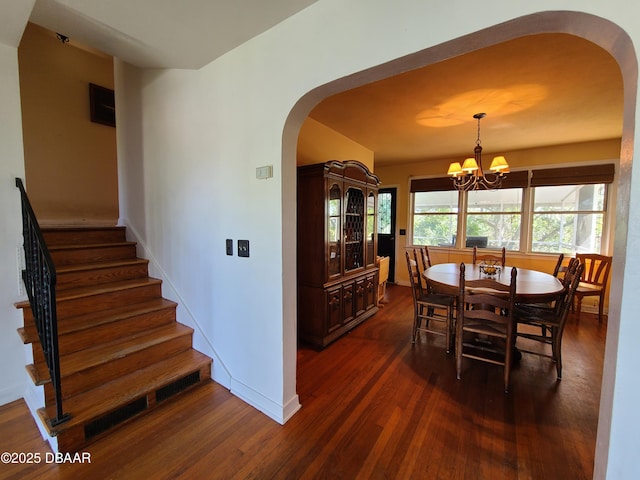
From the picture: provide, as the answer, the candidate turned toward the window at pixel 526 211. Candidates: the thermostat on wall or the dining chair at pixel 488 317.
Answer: the dining chair

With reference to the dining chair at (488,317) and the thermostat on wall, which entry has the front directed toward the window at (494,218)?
the dining chair

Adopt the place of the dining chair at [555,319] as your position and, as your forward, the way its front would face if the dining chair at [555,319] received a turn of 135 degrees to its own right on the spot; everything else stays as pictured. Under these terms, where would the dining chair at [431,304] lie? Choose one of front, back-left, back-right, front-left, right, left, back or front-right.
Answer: back-left

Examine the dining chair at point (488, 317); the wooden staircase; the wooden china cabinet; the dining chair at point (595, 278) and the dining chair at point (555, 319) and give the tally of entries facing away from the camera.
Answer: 1

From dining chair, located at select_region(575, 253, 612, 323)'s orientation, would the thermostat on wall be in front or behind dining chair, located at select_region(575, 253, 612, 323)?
in front

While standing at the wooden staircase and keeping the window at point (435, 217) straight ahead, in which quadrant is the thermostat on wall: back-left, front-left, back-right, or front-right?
front-right

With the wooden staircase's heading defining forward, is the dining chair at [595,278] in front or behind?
in front

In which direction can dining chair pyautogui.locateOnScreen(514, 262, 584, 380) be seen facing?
to the viewer's left

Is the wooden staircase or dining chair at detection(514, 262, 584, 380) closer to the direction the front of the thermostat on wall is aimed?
the wooden staircase

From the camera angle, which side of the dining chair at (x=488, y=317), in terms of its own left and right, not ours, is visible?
back

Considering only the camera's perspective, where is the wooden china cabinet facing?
facing the viewer and to the right of the viewer

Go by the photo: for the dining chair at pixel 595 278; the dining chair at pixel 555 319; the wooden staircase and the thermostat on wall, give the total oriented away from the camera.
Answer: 0

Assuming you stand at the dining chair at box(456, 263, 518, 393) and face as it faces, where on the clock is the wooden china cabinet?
The wooden china cabinet is roughly at 9 o'clock from the dining chair.

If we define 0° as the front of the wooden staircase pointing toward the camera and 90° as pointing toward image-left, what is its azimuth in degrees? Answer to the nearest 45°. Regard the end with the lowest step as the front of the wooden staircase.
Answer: approximately 315°

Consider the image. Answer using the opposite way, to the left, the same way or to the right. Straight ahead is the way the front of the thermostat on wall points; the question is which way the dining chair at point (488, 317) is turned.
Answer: the opposite way

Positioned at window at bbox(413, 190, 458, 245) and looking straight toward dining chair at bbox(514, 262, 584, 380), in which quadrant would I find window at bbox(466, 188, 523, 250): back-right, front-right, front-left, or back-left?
front-left

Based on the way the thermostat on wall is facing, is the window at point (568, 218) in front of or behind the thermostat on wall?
behind

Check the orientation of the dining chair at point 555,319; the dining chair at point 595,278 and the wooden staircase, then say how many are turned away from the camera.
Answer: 0

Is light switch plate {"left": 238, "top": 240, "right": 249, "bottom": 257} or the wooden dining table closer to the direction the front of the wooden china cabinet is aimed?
the wooden dining table

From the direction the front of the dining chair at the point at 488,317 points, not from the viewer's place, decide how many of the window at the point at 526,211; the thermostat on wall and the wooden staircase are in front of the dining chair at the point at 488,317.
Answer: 1
